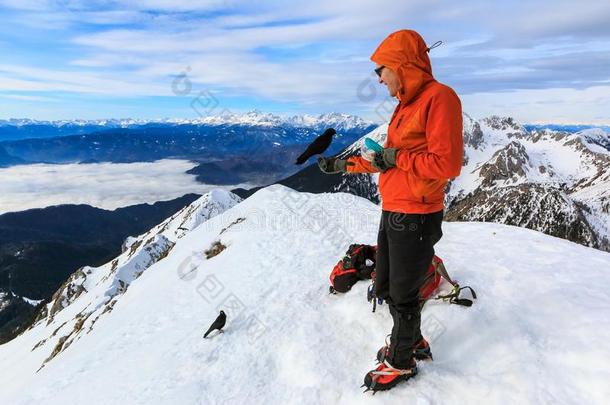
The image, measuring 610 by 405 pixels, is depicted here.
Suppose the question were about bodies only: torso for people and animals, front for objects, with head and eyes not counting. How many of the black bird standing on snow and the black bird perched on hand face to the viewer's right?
2

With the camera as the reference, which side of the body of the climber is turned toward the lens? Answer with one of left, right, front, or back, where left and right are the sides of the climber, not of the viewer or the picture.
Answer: left

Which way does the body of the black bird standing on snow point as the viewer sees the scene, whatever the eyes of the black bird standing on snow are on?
to the viewer's right

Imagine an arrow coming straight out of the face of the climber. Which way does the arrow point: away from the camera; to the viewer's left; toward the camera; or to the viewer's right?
to the viewer's left

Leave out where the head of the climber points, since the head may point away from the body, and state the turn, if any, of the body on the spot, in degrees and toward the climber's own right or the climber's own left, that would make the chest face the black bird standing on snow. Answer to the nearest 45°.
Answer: approximately 45° to the climber's own right

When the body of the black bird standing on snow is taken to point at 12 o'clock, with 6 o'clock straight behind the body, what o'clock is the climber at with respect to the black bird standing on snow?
The climber is roughly at 2 o'clock from the black bird standing on snow.
